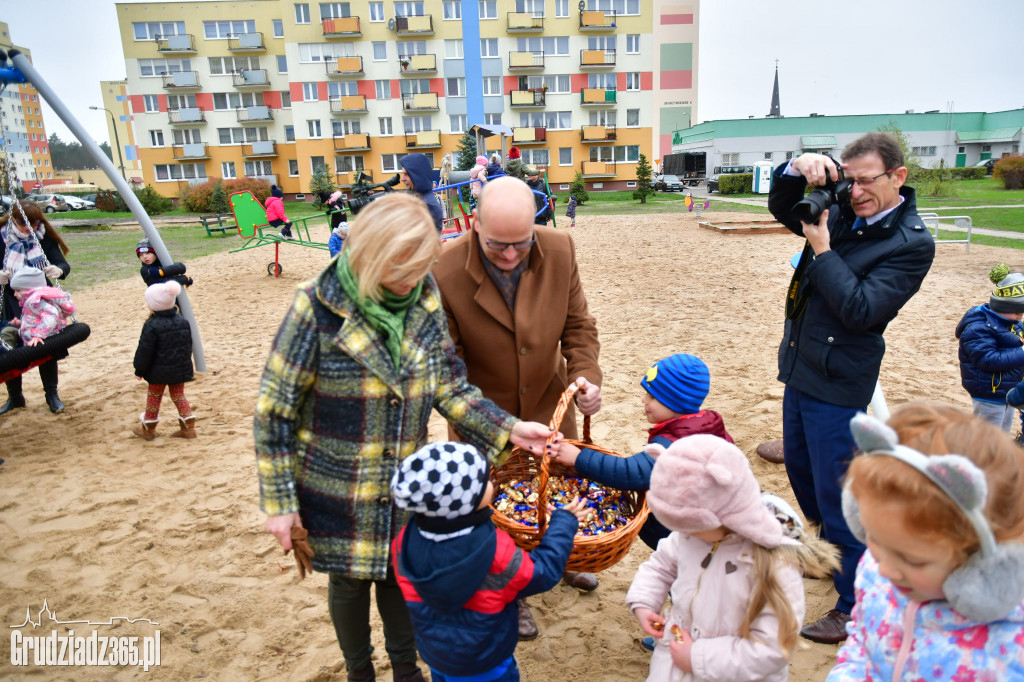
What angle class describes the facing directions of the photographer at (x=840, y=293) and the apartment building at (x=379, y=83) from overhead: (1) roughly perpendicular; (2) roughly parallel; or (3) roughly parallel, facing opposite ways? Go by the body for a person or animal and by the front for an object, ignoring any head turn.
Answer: roughly perpendicular

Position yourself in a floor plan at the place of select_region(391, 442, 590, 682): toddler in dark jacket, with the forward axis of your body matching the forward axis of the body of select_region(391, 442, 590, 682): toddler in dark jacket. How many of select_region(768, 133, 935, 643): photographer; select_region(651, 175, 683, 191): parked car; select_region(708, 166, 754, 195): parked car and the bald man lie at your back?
0

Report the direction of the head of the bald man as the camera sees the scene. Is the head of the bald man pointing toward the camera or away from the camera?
toward the camera

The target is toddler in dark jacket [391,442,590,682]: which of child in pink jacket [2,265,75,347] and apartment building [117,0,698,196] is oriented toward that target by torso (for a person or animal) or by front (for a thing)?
the apartment building

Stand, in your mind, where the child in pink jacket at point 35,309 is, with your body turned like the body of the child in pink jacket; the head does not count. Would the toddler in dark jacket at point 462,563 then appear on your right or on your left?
on your left

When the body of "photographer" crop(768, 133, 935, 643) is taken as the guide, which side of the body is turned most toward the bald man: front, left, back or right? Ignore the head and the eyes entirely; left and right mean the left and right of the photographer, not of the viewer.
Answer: front

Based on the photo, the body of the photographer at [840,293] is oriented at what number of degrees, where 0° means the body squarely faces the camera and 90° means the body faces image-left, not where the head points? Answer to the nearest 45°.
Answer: approximately 45°

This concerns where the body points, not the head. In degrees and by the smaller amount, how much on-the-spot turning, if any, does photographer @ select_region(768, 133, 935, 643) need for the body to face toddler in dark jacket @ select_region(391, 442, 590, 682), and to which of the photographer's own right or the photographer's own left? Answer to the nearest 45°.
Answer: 0° — they already face them

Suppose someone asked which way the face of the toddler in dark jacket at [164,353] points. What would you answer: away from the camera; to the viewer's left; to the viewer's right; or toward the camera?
away from the camera

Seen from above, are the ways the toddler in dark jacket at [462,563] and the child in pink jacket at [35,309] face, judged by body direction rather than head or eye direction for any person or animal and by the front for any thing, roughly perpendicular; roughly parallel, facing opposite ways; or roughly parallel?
roughly perpendicular

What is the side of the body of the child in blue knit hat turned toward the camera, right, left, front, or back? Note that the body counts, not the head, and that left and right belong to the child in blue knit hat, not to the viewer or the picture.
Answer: left

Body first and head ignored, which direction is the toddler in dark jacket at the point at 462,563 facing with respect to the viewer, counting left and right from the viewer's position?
facing away from the viewer and to the right of the viewer

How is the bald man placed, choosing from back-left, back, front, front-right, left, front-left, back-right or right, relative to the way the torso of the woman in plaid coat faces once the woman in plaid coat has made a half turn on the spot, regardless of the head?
right

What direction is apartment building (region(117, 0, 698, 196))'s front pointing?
toward the camera
